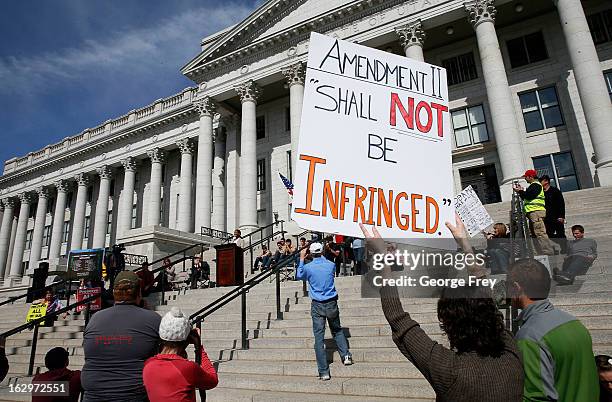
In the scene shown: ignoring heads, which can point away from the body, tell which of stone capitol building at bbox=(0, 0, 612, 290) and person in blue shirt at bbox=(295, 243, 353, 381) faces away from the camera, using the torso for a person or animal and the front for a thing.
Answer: the person in blue shirt

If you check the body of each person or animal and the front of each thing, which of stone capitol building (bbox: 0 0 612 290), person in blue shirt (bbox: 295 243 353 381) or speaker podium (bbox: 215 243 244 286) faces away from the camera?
the person in blue shirt

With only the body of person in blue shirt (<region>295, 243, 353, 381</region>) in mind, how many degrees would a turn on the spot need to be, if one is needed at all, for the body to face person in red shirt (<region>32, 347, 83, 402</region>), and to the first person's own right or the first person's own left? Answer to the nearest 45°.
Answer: approximately 135° to the first person's own left

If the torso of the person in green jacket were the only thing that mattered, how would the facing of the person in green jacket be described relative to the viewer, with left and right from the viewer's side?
facing away from the viewer and to the left of the viewer

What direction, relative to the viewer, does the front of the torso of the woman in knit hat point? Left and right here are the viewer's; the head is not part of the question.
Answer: facing away from the viewer and to the right of the viewer

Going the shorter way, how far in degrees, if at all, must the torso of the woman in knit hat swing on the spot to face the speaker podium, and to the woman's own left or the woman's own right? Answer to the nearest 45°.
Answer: approximately 45° to the woman's own left

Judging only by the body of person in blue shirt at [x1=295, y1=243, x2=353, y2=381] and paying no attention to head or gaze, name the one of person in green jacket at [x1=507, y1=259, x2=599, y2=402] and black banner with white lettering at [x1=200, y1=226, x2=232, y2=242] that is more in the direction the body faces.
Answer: the black banner with white lettering

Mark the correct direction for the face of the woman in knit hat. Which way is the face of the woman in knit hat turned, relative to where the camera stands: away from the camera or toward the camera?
away from the camera

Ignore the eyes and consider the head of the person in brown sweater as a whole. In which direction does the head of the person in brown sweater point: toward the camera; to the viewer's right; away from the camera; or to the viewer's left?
away from the camera

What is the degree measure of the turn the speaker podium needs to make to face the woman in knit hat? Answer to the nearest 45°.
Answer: approximately 45° to its left

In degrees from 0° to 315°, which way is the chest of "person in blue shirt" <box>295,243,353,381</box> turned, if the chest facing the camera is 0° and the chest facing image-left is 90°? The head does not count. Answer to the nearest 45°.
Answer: approximately 180°

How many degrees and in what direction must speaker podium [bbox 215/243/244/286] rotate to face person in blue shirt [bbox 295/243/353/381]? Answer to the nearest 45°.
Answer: approximately 45° to its left

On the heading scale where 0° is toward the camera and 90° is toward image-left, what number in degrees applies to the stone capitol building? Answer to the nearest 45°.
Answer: approximately 45°

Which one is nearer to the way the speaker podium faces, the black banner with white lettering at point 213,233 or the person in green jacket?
the person in green jacket

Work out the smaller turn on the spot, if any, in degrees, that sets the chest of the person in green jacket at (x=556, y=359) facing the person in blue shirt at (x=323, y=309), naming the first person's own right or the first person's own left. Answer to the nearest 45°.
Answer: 0° — they already face them

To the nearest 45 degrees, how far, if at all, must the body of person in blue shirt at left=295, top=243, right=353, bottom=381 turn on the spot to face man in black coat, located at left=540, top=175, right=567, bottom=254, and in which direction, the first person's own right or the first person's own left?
approximately 45° to the first person's own right

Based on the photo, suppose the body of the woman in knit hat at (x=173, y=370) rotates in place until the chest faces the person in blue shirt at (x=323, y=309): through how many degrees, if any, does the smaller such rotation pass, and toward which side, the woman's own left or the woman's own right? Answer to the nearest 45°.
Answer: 0° — they already face them
